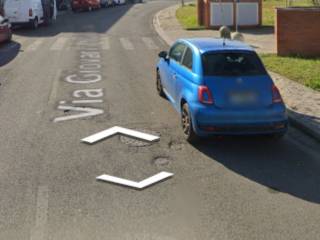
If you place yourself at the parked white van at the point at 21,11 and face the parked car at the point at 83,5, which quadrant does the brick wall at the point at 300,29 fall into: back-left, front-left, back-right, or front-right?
back-right

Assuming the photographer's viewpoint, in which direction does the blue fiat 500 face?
facing away from the viewer and to the left of the viewer

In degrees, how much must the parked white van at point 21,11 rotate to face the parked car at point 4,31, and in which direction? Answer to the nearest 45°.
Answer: approximately 135° to its right

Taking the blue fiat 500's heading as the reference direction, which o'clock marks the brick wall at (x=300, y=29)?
The brick wall is roughly at 2 o'clock from the blue fiat 500.

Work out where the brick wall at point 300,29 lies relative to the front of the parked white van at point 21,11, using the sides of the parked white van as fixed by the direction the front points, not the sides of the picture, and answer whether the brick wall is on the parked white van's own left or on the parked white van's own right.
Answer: on the parked white van's own right

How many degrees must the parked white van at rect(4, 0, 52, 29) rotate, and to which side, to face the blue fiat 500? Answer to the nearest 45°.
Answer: approximately 135° to its right

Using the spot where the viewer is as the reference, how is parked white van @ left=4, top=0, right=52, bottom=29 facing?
facing away from the viewer and to the right of the viewer
